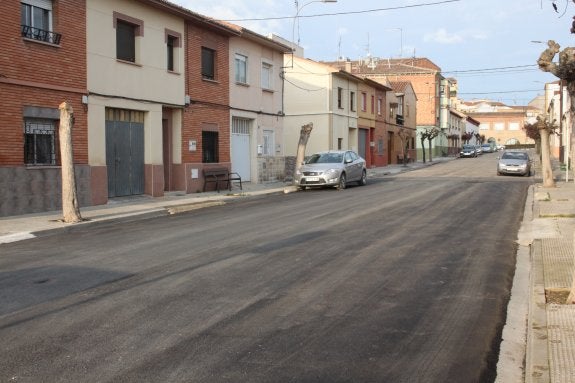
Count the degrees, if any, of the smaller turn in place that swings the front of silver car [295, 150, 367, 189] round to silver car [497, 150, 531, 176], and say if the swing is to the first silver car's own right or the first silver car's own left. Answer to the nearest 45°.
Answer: approximately 180°

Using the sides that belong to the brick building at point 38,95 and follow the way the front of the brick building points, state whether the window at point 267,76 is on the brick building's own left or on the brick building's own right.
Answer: on the brick building's own left

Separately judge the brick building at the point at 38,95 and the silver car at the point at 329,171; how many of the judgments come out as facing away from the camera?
0

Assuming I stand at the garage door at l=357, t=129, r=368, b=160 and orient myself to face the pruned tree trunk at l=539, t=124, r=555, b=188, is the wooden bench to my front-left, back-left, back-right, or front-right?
front-right

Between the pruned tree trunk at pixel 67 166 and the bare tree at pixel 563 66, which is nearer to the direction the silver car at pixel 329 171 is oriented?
the pruned tree trunk

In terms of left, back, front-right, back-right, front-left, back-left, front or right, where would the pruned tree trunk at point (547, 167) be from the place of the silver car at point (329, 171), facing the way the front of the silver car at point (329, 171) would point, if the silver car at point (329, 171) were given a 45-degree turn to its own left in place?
left

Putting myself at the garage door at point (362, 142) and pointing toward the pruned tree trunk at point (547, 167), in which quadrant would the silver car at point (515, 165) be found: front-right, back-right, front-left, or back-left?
front-left

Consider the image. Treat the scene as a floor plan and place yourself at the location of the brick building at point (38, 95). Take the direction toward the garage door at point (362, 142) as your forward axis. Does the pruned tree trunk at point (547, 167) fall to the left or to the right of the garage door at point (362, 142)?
right

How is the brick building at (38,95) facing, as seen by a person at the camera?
facing the viewer and to the right of the viewer

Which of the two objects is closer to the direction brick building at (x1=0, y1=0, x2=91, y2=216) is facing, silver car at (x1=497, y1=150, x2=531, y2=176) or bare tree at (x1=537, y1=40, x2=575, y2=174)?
the bare tree

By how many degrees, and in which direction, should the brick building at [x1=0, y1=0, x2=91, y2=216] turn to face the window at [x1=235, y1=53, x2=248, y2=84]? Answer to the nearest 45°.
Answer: approximately 90° to its left

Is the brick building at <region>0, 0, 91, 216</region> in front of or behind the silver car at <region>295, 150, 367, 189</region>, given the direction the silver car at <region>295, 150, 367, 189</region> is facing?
in front

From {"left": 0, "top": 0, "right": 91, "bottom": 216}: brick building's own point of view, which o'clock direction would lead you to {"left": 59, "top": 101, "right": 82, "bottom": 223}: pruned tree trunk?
The pruned tree trunk is roughly at 1 o'clock from the brick building.

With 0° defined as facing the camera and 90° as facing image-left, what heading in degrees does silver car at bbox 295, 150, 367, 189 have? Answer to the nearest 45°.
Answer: approximately 45°

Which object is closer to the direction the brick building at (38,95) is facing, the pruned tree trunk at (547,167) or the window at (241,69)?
the pruned tree trunk
